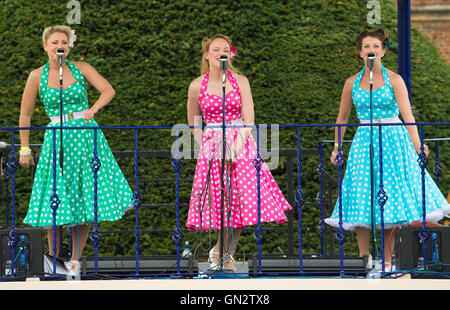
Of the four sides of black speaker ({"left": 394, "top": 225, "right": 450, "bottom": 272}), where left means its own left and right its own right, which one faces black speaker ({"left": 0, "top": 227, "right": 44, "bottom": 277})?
left

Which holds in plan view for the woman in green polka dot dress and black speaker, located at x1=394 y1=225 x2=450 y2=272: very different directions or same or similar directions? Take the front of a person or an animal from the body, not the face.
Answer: very different directions

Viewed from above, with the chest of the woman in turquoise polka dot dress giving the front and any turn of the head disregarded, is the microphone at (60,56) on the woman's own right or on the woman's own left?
on the woman's own right

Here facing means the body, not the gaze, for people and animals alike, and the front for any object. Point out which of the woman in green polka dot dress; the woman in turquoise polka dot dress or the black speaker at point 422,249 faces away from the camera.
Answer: the black speaker

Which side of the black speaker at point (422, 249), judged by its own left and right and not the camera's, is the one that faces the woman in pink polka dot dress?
left

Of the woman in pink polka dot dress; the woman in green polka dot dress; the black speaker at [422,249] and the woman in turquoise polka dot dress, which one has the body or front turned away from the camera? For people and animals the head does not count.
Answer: the black speaker

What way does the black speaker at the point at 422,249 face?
away from the camera

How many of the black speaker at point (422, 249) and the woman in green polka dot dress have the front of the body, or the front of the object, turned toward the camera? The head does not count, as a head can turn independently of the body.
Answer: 1

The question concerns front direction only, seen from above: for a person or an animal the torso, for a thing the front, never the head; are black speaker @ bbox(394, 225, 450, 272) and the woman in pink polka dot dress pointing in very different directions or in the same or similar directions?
very different directions

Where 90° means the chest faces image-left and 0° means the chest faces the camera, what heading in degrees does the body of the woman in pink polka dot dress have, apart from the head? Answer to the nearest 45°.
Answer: approximately 0°
